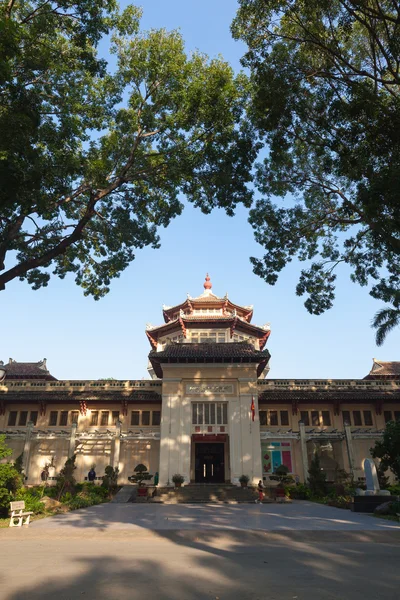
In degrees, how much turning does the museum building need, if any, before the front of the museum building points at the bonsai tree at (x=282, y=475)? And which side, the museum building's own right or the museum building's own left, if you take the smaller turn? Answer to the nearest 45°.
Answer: approximately 45° to the museum building's own left

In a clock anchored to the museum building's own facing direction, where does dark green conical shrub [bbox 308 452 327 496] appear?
The dark green conical shrub is roughly at 10 o'clock from the museum building.

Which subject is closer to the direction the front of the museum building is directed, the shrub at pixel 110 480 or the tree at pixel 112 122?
the tree

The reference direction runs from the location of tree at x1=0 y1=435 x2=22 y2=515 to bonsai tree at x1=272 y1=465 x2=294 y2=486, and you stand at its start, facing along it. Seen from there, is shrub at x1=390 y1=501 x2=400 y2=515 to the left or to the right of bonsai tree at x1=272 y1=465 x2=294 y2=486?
right

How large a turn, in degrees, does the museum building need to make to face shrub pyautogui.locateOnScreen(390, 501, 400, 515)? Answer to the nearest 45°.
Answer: approximately 45° to its left

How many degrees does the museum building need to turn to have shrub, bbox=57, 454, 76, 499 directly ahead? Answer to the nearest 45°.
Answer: approximately 45° to its right

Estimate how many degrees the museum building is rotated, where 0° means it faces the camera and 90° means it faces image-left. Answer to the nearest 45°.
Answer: approximately 0°
